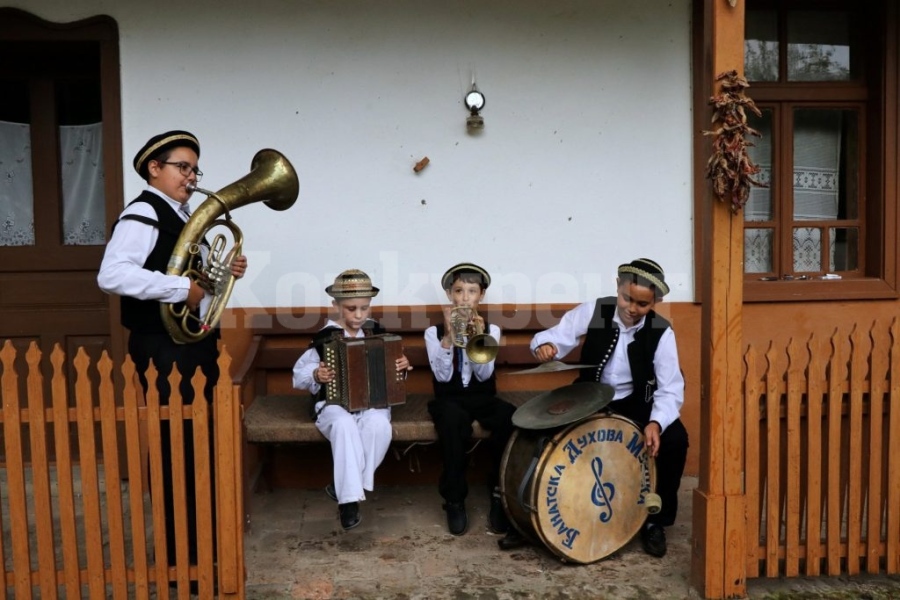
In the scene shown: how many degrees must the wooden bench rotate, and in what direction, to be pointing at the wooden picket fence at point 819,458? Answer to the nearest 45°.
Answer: approximately 45° to its left

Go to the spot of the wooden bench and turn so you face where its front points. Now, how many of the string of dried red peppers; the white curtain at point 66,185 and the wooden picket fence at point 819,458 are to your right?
1

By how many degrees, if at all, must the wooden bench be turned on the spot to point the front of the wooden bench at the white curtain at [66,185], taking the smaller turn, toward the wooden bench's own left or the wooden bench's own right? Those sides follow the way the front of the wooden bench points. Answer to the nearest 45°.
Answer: approximately 90° to the wooden bench's own right

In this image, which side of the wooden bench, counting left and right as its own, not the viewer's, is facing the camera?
front

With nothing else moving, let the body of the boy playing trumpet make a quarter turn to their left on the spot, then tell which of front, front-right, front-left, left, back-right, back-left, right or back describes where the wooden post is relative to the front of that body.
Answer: front-right

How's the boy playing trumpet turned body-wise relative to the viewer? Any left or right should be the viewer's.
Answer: facing the viewer

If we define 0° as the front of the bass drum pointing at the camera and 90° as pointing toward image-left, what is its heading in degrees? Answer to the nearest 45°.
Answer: approximately 315°

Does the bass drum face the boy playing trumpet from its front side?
no

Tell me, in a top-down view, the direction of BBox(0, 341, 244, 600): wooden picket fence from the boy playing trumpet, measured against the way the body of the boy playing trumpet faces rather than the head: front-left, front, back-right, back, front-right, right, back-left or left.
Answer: front-right

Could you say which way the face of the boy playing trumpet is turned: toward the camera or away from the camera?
toward the camera

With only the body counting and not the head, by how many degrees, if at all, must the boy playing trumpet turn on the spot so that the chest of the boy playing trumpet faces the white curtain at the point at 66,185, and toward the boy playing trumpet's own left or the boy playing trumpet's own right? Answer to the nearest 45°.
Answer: approximately 90° to the boy playing trumpet's own right
